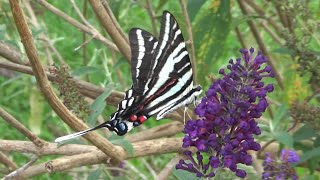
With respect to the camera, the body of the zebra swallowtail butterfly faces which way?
to the viewer's right

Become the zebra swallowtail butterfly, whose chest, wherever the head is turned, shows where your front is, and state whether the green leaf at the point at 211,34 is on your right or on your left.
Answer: on your left

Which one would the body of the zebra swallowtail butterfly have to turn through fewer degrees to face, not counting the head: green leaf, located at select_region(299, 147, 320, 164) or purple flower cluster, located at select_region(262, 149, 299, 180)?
the green leaf

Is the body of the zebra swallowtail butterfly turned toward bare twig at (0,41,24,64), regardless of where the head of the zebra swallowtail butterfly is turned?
no

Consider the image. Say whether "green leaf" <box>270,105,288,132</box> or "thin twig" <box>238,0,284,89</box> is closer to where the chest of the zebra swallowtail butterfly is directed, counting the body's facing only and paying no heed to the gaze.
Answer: the green leaf

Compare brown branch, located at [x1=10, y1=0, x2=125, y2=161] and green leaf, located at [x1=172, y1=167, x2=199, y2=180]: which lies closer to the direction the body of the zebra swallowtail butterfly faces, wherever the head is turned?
the green leaf

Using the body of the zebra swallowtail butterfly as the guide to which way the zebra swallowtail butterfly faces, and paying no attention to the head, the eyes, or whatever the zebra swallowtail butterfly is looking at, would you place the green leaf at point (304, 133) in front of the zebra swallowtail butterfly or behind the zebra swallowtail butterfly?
in front

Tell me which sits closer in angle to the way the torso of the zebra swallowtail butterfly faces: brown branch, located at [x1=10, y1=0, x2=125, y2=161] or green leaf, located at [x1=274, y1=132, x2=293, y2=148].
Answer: the green leaf

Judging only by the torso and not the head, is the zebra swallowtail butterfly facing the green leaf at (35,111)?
no
